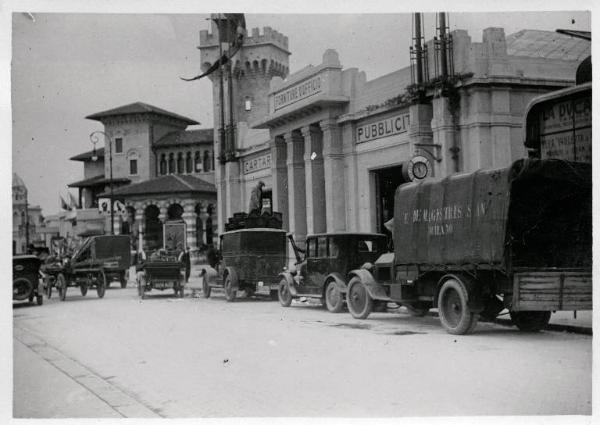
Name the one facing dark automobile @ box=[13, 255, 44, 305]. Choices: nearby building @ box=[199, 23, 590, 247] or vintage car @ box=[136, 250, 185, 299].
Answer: the nearby building

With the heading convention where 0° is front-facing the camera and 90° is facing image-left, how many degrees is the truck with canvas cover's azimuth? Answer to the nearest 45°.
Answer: approximately 135°

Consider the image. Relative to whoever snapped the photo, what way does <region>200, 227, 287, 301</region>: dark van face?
facing away from the viewer and to the left of the viewer

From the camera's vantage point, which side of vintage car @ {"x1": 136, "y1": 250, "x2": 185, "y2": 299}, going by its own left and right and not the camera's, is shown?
back

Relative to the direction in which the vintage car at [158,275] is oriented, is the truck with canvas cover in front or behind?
behind

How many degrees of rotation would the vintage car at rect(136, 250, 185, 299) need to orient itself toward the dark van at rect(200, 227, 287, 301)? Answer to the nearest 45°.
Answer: approximately 135° to its right

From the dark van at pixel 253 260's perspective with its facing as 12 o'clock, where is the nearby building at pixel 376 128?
The nearby building is roughly at 3 o'clock from the dark van.
